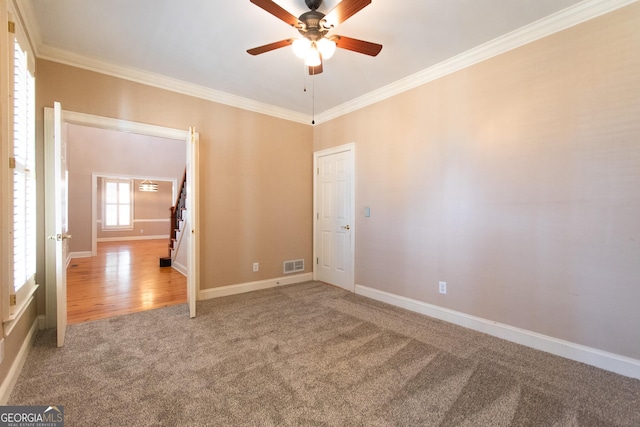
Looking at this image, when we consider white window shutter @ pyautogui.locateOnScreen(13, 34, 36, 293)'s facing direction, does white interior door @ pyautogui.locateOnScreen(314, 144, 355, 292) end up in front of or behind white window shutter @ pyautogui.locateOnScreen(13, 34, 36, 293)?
in front

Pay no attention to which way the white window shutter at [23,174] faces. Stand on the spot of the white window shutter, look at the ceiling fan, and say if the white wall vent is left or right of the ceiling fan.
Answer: left

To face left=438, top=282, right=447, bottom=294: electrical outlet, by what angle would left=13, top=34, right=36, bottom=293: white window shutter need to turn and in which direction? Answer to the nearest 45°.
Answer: approximately 45° to its right

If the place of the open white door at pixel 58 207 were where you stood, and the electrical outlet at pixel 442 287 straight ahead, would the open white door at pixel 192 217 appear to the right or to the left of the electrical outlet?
left

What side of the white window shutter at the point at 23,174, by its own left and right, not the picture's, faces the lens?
right
